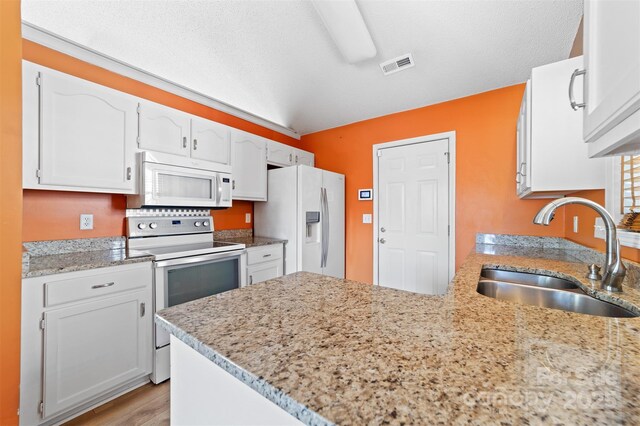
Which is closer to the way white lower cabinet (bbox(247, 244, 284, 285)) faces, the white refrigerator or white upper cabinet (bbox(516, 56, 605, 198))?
the white upper cabinet

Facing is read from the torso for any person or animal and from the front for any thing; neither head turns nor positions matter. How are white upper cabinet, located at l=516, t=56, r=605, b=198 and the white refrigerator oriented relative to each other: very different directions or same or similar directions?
very different directions

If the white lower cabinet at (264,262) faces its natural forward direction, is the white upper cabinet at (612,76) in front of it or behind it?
in front

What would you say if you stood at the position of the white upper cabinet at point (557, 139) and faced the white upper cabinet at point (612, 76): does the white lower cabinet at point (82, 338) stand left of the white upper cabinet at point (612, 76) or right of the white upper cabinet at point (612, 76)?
right

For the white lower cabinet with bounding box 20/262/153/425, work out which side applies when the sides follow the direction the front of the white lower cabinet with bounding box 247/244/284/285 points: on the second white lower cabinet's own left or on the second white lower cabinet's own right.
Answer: on the second white lower cabinet's own right

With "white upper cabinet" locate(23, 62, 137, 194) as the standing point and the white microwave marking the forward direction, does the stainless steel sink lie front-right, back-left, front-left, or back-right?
front-right

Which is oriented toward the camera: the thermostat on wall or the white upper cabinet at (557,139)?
the thermostat on wall

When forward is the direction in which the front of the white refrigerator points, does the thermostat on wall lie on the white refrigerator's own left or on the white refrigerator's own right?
on the white refrigerator's own left

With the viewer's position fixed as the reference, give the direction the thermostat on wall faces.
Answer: facing the viewer

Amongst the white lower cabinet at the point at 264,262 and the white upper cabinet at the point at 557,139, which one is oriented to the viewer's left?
the white upper cabinet

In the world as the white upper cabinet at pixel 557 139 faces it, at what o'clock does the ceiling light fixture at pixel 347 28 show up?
The ceiling light fixture is roughly at 11 o'clock from the white upper cabinet.

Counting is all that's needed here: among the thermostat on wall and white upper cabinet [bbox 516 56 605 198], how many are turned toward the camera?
1

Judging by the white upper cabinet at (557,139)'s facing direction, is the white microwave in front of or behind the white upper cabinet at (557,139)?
in front

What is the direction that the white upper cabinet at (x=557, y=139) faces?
to the viewer's left

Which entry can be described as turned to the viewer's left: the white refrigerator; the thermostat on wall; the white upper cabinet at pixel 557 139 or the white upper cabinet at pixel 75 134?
the white upper cabinet at pixel 557 139

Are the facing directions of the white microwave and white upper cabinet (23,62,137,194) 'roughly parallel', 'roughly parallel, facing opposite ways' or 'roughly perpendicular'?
roughly parallel

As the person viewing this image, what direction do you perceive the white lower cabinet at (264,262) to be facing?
facing the viewer and to the right of the viewer

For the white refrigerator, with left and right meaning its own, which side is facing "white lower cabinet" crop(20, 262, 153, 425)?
right
